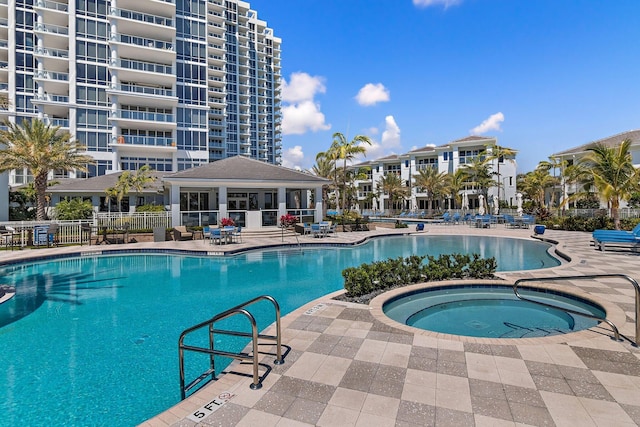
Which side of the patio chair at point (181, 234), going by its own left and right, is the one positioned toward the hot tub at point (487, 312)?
front

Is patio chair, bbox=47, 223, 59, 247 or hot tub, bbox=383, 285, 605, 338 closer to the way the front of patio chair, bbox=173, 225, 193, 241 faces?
the hot tub

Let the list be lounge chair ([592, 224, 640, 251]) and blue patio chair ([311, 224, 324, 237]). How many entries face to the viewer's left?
1

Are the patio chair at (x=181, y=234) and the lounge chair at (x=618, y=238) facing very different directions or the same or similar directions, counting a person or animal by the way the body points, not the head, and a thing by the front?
very different directions

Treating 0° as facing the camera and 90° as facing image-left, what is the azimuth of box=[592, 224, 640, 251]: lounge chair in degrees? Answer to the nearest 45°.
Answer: approximately 90°

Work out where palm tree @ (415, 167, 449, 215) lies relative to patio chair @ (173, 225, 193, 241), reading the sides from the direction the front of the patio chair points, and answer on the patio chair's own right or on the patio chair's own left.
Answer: on the patio chair's own left

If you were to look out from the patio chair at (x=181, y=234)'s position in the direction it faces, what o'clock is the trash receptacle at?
The trash receptacle is roughly at 4 o'clock from the patio chair.
